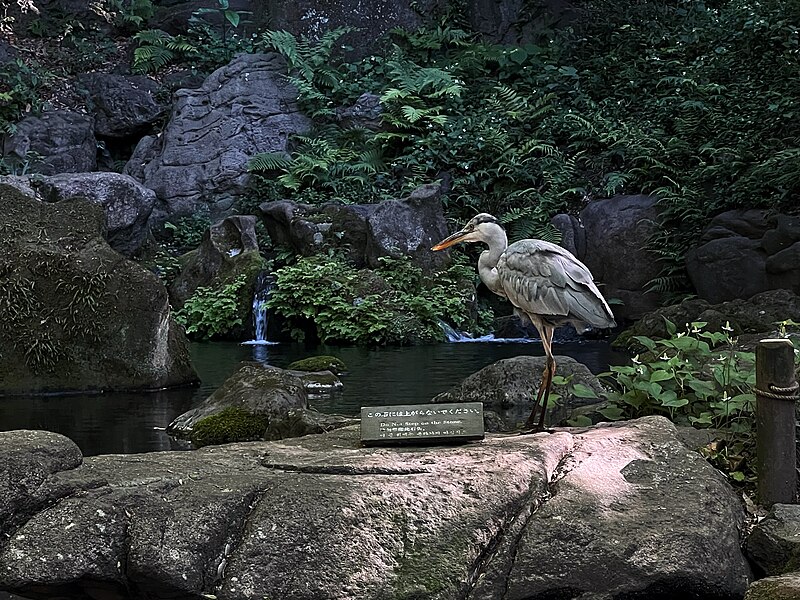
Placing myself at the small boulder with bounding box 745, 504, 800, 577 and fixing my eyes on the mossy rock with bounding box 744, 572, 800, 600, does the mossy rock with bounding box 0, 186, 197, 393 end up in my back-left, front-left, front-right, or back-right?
back-right

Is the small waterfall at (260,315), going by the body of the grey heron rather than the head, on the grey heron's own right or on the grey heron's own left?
on the grey heron's own right

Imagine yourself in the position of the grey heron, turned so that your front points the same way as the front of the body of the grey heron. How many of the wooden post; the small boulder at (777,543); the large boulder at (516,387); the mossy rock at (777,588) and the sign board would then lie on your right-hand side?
1

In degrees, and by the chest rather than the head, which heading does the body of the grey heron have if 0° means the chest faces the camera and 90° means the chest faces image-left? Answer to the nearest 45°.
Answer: approximately 90°

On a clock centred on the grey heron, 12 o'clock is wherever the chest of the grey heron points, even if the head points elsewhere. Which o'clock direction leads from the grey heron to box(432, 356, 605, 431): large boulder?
The large boulder is roughly at 3 o'clock from the grey heron.

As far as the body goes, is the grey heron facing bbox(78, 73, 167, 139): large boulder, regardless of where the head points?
no

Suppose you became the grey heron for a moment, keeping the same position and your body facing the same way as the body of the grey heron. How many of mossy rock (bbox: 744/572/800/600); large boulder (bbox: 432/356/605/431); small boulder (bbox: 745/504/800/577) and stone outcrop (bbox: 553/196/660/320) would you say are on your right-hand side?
2

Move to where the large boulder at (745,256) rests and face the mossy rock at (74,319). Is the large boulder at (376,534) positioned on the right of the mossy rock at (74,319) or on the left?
left

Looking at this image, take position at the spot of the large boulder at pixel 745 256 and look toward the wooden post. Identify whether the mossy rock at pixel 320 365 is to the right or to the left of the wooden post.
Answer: right

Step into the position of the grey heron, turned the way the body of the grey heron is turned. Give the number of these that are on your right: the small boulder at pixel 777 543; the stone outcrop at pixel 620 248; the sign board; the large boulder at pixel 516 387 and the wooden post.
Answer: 2

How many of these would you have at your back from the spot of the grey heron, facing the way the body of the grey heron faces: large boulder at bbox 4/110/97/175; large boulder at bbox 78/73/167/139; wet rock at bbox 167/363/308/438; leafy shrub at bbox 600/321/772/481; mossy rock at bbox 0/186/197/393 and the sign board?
1

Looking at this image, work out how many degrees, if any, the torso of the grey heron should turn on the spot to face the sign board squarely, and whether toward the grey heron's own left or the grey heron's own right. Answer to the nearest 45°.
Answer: approximately 45° to the grey heron's own left

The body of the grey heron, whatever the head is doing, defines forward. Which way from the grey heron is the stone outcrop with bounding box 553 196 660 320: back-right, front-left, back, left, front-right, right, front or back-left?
right

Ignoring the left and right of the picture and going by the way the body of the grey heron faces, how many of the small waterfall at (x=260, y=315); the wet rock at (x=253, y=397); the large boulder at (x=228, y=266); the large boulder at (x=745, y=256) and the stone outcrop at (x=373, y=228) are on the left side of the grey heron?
0

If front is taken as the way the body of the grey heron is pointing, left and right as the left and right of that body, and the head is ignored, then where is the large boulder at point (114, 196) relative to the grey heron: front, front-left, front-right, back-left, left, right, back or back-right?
front-right

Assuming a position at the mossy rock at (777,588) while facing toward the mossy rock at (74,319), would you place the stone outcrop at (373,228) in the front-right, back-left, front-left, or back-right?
front-right

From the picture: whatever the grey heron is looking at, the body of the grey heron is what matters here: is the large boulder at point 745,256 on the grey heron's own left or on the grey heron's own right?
on the grey heron's own right

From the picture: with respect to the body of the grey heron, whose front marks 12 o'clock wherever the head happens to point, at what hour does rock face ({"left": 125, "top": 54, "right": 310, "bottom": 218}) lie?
The rock face is roughly at 2 o'clock from the grey heron.

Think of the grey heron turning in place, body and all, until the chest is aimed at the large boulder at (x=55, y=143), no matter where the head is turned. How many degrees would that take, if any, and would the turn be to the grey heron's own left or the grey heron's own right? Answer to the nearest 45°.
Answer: approximately 45° to the grey heron's own right

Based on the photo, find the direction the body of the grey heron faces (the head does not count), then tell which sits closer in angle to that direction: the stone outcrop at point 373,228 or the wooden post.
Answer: the stone outcrop

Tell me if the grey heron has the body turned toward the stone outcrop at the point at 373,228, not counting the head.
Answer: no

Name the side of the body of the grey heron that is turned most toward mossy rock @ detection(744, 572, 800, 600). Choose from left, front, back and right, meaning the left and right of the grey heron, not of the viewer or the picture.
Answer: left
